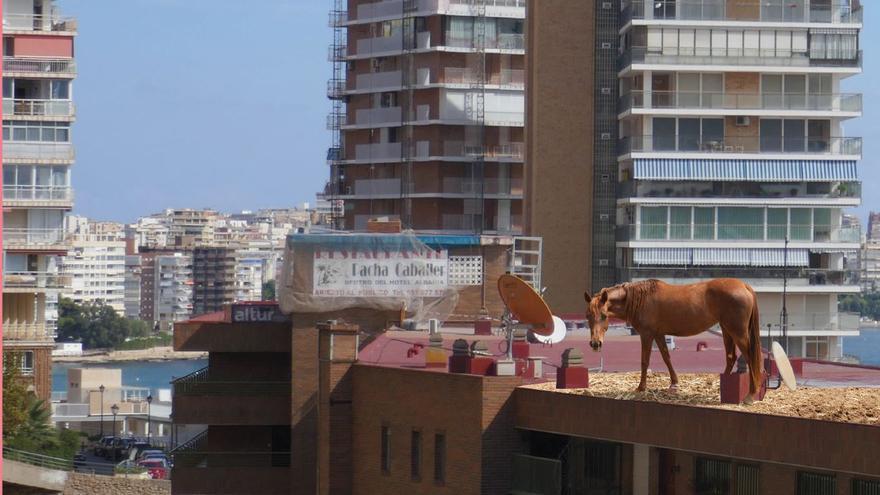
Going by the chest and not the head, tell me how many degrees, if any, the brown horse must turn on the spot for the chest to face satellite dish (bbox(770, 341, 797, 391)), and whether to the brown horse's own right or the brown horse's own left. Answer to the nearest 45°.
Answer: approximately 135° to the brown horse's own right

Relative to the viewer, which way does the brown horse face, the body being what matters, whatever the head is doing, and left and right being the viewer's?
facing to the left of the viewer

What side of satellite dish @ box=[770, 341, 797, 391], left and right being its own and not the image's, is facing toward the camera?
right
